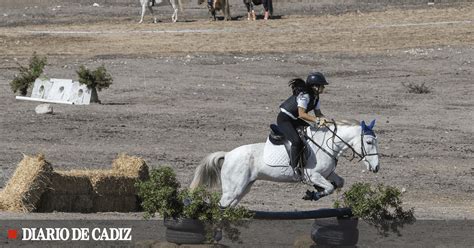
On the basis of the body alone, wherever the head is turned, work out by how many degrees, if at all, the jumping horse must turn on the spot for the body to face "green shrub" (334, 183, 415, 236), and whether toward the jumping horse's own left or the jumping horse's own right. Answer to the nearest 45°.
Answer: approximately 45° to the jumping horse's own right

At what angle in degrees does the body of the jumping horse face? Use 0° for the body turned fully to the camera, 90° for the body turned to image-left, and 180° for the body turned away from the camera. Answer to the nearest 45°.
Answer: approximately 270°

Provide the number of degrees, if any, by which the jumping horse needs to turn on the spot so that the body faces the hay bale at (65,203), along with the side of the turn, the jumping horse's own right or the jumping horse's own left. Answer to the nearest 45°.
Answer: approximately 180°

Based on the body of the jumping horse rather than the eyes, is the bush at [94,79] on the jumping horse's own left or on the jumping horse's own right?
on the jumping horse's own left

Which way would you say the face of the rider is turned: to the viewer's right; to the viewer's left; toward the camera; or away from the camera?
to the viewer's right

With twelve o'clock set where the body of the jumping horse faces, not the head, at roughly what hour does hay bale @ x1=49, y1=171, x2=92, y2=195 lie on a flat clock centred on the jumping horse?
The hay bale is roughly at 6 o'clock from the jumping horse.
